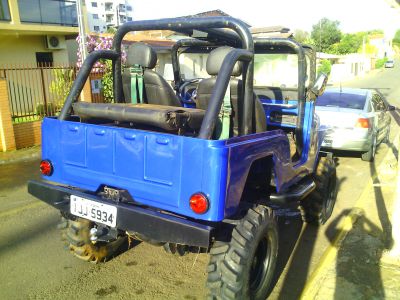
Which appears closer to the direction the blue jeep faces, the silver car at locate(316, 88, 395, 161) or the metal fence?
the silver car

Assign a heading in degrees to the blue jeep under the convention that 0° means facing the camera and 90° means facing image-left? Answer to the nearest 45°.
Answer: approximately 225°

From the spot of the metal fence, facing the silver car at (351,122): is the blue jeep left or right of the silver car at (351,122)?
right

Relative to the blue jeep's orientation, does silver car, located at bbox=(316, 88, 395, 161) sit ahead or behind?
ahead

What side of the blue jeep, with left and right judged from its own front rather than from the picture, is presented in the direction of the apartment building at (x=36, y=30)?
left

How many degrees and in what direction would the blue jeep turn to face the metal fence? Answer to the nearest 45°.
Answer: approximately 90° to its left

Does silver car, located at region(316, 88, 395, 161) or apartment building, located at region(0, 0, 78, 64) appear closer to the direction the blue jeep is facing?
the silver car
